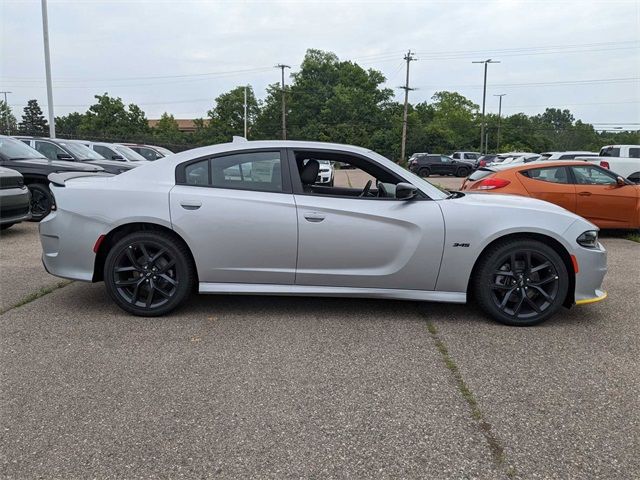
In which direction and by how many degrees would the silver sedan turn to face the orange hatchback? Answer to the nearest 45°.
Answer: approximately 45° to its left

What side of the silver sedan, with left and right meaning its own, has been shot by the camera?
right

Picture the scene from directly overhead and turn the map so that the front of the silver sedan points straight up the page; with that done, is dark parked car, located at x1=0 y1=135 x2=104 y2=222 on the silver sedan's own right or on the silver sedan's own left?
on the silver sedan's own left

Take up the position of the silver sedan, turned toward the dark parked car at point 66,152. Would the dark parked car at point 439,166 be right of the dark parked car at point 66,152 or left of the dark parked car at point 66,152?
right

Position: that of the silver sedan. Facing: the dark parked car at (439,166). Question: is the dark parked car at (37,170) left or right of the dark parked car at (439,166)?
left
